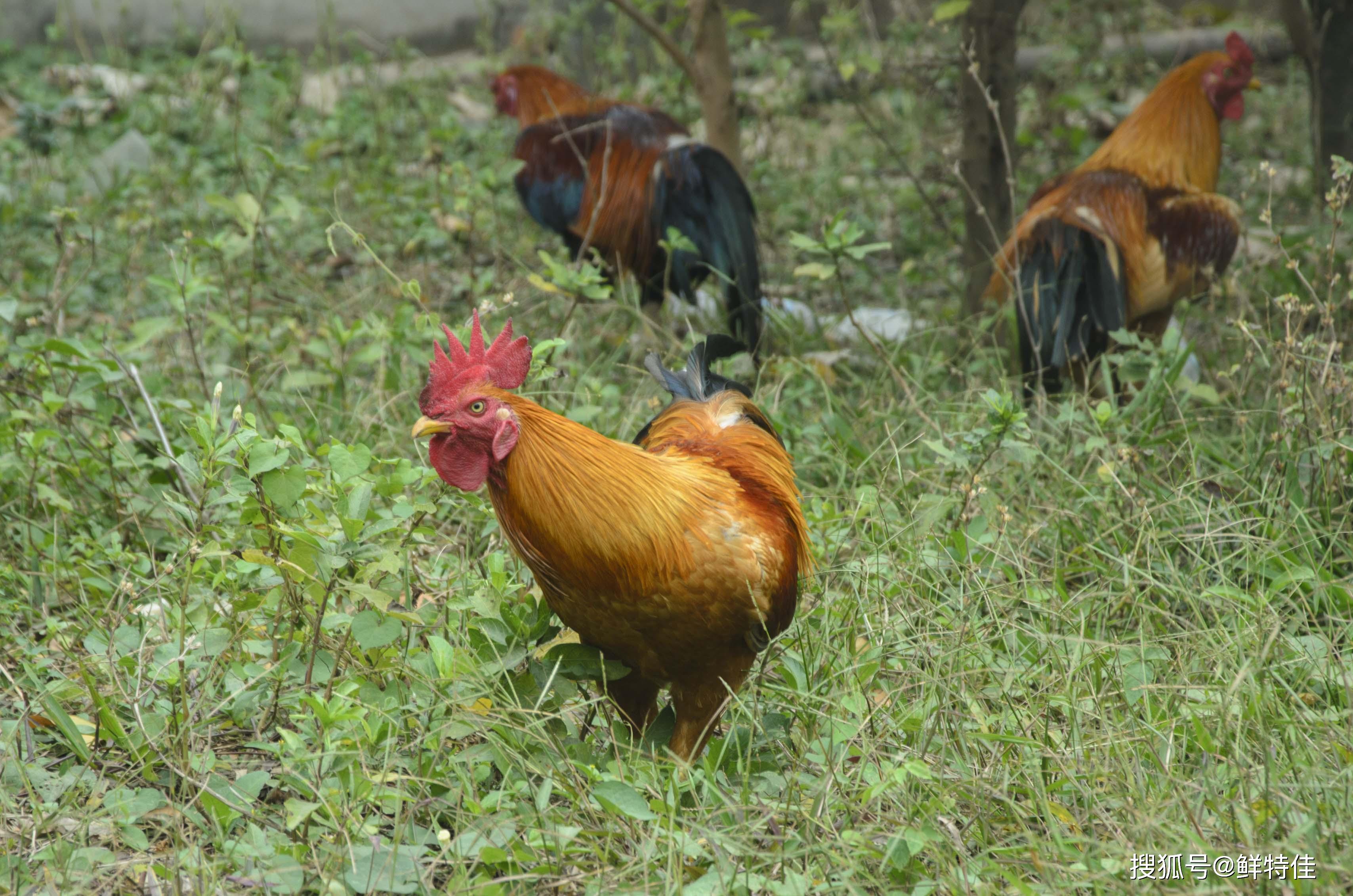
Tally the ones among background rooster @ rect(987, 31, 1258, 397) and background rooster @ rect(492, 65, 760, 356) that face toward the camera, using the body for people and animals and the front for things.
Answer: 0

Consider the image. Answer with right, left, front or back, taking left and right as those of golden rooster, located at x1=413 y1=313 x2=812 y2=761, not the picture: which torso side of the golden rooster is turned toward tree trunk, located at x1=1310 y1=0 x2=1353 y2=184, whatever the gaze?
back

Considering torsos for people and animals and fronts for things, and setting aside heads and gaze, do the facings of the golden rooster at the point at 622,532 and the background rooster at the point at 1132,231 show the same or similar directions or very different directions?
very different directions

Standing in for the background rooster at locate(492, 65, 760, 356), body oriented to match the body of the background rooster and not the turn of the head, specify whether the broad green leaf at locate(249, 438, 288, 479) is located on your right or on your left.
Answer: on your left

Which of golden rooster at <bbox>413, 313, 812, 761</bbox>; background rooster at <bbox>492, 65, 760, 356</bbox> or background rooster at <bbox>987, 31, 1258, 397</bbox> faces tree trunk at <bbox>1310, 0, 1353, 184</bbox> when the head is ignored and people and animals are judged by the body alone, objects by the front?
background rooster at <bbox>987, 31, 1258, 397</bbox>

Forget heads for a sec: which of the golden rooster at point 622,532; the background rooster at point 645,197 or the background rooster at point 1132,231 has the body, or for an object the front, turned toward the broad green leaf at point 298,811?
the golden rooster

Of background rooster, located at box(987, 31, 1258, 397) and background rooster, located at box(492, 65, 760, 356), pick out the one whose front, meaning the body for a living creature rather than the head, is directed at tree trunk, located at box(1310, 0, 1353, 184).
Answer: background rooster, located at box(987, 31, 1258, 397)

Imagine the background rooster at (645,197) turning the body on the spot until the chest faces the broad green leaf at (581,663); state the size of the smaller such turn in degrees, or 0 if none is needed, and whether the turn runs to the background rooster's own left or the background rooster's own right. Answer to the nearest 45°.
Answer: approximately 135° to the background rooster's own left

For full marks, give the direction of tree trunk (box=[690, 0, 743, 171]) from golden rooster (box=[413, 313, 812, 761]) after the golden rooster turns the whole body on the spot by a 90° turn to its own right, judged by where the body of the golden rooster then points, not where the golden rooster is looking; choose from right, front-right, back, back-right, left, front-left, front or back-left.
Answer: front-right

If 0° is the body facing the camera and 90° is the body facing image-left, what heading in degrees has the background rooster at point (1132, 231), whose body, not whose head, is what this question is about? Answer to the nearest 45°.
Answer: approximately 225°

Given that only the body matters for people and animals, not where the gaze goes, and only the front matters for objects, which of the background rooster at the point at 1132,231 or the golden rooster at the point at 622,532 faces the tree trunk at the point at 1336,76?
the background rooster

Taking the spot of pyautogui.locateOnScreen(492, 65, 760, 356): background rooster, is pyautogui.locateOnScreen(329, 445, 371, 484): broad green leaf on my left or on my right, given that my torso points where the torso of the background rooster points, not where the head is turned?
on my left

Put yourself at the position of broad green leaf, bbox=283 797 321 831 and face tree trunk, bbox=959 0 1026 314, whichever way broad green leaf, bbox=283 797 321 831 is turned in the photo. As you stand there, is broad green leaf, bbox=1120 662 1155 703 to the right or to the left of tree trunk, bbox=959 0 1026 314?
right

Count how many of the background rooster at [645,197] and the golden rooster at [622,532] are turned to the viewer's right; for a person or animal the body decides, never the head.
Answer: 0
